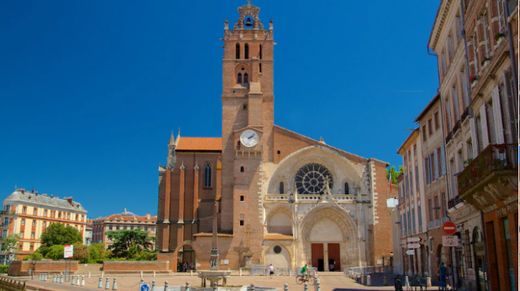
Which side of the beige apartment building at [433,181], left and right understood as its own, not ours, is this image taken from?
left

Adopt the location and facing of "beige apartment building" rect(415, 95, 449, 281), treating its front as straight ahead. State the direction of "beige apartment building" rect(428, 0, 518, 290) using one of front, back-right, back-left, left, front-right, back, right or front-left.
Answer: left

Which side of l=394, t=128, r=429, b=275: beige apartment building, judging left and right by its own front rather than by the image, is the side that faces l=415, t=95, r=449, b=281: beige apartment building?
left

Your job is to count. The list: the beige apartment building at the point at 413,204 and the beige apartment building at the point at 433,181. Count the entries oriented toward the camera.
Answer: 0

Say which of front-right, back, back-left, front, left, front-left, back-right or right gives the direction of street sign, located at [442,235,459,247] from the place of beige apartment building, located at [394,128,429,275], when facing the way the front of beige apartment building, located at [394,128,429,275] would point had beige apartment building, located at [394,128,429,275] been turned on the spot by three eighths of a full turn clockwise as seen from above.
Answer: back-right

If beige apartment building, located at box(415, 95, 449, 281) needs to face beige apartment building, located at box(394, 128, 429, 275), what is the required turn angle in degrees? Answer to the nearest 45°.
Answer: approximately 90° to its right

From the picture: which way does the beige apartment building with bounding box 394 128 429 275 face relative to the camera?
to the viewer's left

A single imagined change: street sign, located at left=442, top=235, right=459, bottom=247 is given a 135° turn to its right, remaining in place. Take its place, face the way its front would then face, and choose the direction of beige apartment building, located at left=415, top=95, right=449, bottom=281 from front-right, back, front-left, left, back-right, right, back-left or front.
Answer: front-right

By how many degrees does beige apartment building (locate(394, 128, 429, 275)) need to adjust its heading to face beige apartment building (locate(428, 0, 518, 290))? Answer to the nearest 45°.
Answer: approximately 90° to its left
